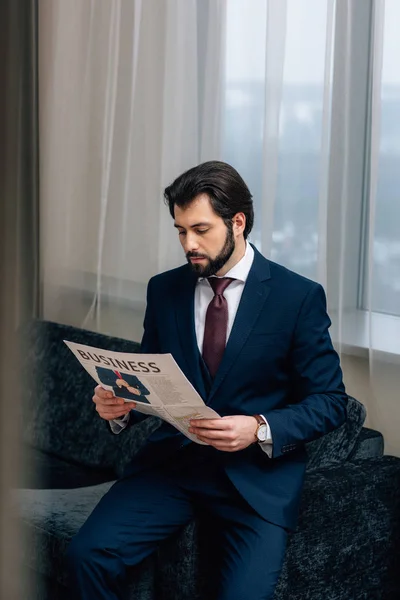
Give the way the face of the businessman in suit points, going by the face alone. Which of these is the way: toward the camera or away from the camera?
toward the camera

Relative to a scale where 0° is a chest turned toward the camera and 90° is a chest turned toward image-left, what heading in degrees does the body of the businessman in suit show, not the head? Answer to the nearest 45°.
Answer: approximately 45°

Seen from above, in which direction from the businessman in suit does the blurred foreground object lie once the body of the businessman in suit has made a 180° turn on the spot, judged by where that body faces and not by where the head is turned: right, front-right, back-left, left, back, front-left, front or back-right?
back-right
